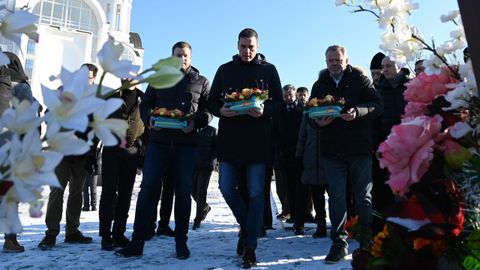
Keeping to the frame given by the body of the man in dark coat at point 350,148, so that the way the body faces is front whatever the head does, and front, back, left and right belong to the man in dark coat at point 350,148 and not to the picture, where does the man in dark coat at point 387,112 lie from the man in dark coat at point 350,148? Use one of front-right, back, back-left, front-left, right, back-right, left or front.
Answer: back

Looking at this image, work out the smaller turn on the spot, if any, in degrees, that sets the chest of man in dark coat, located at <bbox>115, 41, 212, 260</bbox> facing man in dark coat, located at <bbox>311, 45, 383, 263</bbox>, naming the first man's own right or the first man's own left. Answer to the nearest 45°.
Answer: approximately 90° to the first man's own left

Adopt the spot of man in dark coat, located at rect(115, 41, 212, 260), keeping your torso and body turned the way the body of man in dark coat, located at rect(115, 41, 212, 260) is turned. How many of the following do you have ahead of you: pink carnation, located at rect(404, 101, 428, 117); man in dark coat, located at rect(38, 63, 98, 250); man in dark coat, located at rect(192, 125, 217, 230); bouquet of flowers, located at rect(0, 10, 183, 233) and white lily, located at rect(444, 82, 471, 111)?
3

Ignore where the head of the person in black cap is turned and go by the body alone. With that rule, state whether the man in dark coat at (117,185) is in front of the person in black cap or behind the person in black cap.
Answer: in front

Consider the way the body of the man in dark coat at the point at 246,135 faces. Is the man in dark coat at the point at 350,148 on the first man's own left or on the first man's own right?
on the first man's own left

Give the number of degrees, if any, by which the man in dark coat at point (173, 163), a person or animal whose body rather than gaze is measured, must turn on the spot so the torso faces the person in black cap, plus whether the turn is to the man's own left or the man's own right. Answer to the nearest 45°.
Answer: approximately 90° to the man's own left

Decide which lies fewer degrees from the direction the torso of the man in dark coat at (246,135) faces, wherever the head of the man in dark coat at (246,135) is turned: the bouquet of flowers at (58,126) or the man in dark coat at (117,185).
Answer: the bouquet of flowers

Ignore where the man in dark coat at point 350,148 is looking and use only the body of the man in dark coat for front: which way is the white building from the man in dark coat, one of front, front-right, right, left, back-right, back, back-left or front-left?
right

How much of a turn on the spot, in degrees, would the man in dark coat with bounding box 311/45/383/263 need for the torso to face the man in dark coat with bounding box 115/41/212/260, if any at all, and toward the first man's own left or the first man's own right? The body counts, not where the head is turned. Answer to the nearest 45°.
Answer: approximately 45° to the first man's own right

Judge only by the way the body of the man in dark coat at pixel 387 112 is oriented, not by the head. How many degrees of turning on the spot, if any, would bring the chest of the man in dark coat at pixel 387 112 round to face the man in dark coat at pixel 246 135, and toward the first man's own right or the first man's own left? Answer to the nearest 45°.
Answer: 0° — they already face them

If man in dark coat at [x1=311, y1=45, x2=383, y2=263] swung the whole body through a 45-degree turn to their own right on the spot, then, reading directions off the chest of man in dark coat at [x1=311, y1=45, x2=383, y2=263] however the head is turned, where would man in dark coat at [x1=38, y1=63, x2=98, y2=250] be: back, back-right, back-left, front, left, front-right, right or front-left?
front

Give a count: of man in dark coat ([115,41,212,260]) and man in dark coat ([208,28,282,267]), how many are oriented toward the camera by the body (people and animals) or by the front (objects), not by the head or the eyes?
2
